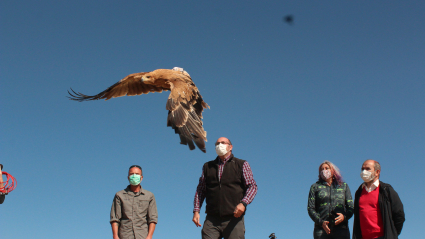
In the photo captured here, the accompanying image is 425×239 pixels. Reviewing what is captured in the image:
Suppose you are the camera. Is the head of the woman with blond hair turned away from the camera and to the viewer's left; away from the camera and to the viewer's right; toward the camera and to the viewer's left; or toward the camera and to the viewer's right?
toward the camera and to the viewer's left

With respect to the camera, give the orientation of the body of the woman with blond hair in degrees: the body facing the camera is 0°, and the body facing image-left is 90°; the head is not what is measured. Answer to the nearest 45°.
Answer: approximately 0°

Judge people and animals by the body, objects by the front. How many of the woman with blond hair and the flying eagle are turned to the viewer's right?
0

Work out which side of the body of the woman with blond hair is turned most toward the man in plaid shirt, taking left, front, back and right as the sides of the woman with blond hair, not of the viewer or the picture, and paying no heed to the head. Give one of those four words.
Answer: right
